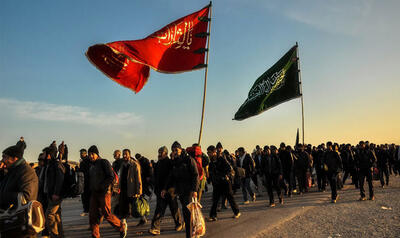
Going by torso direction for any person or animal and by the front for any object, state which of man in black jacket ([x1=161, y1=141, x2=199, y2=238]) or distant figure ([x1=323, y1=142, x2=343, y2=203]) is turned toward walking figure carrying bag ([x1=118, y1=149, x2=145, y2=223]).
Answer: distant figure ([x1=323, y1=142, x2=343, y2=203])

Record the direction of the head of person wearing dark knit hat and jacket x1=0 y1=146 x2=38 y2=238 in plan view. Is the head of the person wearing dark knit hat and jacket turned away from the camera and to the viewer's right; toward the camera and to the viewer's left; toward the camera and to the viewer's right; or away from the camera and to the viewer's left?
toward the camera and to the viewer's left

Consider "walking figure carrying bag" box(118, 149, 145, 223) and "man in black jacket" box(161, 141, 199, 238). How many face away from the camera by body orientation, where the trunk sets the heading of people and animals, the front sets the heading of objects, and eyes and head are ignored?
0

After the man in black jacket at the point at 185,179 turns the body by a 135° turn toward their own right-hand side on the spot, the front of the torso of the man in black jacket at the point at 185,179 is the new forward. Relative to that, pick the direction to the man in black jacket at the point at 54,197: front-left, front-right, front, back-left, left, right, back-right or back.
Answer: left

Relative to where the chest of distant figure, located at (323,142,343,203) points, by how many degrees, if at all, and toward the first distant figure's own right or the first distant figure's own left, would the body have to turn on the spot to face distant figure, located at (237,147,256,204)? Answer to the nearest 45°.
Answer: approximately 45° to the first distant figure's own right

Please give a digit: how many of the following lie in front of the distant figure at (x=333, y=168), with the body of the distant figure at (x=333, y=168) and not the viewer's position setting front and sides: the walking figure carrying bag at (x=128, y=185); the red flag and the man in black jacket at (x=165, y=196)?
3

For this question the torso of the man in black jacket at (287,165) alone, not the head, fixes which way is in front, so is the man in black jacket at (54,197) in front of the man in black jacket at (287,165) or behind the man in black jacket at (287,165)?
in front

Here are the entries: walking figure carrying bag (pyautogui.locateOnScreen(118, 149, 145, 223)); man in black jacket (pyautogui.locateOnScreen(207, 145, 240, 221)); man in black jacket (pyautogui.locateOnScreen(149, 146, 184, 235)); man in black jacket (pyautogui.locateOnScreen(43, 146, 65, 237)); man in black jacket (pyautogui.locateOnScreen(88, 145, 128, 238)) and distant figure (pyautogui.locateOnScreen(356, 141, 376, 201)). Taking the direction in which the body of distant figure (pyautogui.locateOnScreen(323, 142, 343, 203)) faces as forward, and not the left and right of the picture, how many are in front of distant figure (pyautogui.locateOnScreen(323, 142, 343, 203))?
5

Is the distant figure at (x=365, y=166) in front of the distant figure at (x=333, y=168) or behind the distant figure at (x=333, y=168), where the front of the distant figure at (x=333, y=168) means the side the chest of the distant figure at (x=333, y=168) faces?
behind
